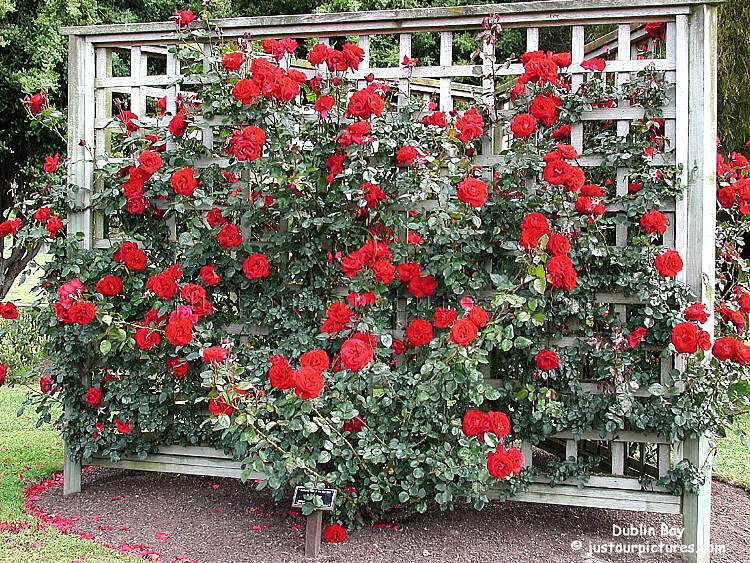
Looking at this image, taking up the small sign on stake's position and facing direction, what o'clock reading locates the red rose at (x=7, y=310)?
The red rose is roughly at 4 o'clock from the small sign on stake.

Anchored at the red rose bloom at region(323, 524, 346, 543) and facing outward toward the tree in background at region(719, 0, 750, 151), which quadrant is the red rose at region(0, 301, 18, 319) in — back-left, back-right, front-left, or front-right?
back-left

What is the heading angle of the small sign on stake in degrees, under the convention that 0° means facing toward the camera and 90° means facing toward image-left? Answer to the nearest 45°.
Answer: approximately 0°

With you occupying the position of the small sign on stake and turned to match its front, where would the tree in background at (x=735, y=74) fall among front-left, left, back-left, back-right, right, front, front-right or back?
back-left
